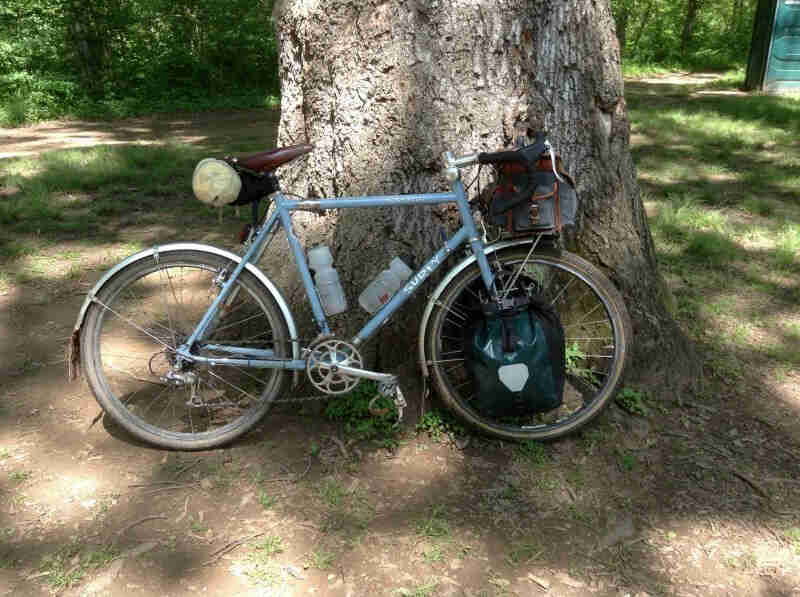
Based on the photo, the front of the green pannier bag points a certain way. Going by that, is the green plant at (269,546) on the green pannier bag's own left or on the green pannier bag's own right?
on the green pannier bag's own right

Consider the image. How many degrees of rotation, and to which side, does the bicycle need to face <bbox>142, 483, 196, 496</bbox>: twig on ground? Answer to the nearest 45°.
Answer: approximately 135° to its right

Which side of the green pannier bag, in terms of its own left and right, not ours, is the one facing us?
front

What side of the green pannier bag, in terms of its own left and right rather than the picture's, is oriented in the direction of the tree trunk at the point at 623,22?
back

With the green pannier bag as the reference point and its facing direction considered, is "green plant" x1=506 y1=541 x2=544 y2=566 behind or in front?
in front

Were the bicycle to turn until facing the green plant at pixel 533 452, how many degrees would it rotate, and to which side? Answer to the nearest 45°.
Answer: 0° — it already faces it

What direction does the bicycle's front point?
to the viewer's right

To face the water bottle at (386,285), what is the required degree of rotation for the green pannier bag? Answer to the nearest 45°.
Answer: approximately 90° to its right

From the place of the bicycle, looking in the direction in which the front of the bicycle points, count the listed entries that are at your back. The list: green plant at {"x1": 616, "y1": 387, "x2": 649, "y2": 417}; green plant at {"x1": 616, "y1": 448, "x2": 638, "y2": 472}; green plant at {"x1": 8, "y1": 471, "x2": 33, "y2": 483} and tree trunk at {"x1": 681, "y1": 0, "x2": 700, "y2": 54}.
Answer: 1

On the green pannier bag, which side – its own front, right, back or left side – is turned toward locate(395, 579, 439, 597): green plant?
front

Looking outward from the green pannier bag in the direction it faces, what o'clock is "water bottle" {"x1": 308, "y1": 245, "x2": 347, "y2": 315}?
The water bottle is roughly at 3 o'clock from the green pannier bag.

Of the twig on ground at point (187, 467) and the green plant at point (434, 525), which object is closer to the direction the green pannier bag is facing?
the green plant

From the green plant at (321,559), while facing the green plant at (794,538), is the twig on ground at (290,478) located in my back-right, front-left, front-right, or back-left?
back-left

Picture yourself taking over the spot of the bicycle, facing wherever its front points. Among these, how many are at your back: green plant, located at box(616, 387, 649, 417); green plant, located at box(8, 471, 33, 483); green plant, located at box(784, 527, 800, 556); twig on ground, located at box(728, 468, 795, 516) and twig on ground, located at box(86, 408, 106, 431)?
2

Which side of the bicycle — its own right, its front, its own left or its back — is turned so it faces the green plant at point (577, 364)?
front

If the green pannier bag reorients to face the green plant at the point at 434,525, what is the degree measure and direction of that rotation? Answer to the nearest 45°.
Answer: approximately 45° to its right
